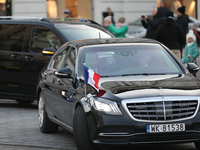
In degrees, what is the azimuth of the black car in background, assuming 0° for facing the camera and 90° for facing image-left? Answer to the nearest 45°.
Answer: approximately 315°

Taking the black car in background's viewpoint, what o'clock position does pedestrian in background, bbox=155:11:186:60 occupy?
The pedestrian in background is roughly at 10 o'clock from the black car in background.

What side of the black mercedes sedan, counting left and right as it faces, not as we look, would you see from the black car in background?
back

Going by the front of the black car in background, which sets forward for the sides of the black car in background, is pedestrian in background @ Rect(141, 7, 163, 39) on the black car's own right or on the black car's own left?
on the black car's own left

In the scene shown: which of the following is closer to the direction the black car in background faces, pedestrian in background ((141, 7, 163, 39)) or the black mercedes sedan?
the black mercedes sedan

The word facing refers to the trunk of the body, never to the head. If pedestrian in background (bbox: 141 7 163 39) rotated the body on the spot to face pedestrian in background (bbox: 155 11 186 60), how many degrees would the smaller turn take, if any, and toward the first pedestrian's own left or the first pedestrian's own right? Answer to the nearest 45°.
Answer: approximately 90° to the first pedestrian's own left

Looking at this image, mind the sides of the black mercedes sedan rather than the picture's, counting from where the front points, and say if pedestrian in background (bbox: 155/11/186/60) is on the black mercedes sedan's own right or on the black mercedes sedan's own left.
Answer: on the black mercedes sedan's own left

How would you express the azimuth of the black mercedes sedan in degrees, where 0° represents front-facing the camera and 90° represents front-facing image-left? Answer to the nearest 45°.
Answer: approximately 315°
